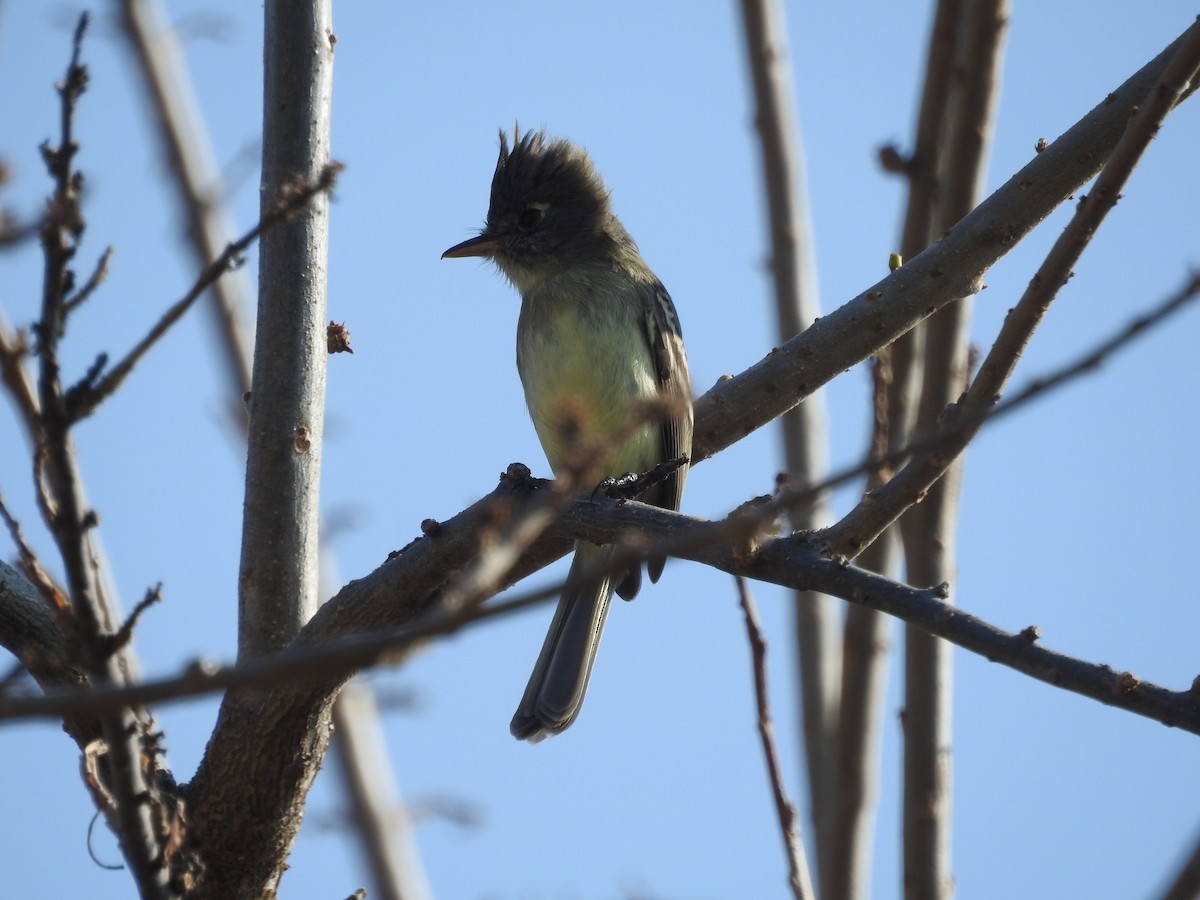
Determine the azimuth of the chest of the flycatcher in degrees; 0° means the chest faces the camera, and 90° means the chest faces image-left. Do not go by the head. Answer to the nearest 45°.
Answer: approximately 45°

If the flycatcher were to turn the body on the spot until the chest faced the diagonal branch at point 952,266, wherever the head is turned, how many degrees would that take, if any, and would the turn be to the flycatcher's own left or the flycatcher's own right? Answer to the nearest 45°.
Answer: approximately 90° to the flycatcher's own left

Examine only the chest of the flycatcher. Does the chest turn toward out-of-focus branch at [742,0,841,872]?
no

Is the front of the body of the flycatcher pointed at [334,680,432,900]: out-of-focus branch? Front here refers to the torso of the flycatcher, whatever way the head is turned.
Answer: no

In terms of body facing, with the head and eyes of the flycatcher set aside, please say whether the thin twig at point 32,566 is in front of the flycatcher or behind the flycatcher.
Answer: in front
